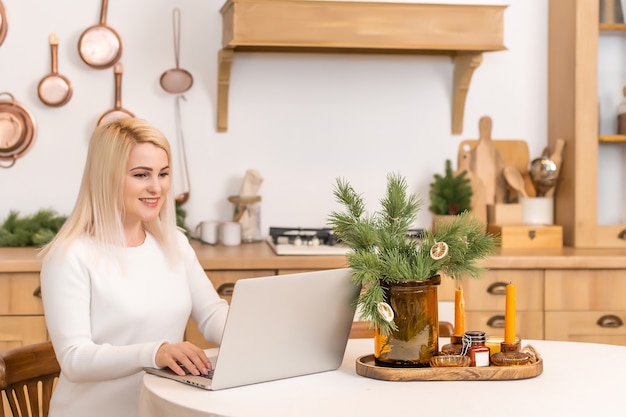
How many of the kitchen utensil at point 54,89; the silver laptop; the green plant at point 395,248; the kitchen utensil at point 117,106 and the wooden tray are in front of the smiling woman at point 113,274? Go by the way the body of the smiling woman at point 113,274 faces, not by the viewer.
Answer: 3

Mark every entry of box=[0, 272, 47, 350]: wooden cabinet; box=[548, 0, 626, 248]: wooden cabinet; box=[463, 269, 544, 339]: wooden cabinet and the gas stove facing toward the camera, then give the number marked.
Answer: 4

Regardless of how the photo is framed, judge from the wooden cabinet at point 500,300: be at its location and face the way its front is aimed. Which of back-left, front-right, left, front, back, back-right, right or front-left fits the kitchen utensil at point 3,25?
right

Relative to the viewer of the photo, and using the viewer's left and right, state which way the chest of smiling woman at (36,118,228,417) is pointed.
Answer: facing the viewer and to the right of the viewer

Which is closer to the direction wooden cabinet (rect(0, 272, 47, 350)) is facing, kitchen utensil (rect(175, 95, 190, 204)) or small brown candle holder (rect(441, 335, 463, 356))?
the small brown candle holder

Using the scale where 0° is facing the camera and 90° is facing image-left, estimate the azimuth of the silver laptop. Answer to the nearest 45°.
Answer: approximately 135°

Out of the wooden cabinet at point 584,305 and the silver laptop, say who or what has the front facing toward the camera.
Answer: the wooden cabinet

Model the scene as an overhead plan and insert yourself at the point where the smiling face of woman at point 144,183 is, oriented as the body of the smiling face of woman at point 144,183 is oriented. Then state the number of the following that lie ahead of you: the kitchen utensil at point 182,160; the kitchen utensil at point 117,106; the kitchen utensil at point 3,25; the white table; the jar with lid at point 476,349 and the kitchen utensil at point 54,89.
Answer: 2

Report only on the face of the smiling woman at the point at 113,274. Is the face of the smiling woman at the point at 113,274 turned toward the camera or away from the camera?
toward the camera

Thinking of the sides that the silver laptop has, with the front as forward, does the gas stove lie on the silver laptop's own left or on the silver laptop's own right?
on the silver laptop's own right

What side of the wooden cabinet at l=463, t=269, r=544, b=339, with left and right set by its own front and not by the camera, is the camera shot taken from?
front

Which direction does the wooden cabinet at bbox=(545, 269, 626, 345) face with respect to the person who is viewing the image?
facing the viewer

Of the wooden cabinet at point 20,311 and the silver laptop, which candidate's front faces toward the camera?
the wooden cabinet

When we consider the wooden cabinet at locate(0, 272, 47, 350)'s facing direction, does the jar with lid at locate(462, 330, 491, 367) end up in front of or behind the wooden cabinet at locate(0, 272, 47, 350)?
in front

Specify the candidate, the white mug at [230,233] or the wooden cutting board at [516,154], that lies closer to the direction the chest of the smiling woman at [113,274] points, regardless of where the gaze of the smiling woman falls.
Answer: the wooden cutting board

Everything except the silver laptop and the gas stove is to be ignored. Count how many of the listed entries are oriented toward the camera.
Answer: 1

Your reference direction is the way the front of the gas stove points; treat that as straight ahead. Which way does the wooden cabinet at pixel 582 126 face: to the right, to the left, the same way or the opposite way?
the same way
